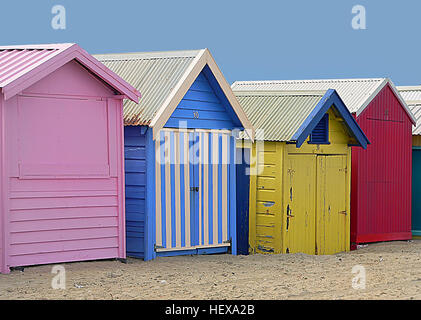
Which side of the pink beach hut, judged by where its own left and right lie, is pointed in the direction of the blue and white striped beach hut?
left

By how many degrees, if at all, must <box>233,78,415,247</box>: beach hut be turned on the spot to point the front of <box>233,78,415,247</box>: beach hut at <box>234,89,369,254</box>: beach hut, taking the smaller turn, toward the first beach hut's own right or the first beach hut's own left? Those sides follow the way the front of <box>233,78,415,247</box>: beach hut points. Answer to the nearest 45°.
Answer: approximately 90° to the first beach hut's own right

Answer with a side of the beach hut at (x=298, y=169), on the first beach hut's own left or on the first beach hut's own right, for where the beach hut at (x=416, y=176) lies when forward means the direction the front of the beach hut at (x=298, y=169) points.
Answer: on the first beach hut's own left

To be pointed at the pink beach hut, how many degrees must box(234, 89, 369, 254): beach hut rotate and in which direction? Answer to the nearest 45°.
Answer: approximately 90° to its right

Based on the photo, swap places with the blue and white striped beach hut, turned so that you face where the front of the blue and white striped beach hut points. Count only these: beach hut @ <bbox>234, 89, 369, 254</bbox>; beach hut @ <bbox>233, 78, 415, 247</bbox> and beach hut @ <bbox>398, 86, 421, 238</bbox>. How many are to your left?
3

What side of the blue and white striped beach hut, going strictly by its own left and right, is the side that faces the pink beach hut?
right

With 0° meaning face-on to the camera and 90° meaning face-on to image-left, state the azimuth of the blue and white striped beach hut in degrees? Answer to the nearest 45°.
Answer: approximately 315°

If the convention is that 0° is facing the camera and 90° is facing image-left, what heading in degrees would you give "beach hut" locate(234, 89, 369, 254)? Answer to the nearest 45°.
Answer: approximately 315°

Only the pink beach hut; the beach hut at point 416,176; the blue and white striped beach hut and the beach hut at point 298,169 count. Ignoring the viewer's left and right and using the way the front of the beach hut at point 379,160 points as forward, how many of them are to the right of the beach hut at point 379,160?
3

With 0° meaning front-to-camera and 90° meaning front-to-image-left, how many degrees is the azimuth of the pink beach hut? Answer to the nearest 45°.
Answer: approximately 315°

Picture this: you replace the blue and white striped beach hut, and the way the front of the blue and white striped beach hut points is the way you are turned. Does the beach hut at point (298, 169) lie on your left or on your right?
on your left

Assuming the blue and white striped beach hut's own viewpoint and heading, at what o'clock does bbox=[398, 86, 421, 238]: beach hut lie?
The beach hut is roughly at 9 o'clock from the blue and white striped beach hut.

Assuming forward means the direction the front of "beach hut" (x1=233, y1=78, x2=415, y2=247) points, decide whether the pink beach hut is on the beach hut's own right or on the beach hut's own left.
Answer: on the beach hut's own right

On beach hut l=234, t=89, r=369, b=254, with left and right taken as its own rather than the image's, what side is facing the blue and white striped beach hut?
right

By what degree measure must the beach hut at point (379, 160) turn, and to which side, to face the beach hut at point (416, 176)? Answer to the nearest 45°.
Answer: approximately 90° to its left

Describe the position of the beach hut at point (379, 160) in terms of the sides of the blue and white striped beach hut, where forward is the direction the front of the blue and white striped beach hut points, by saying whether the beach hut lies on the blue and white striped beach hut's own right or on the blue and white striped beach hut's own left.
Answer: on the blue and white striped beach hut's own left
